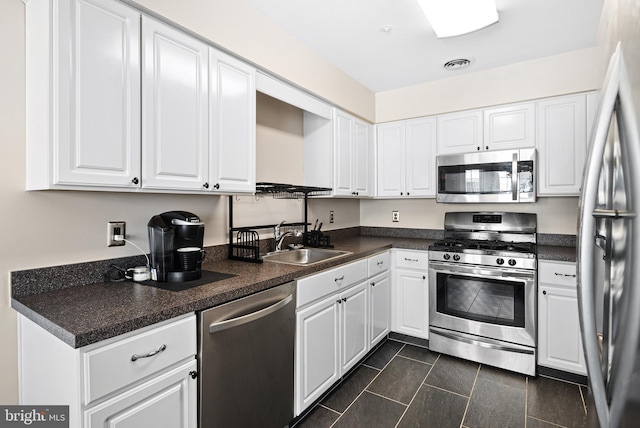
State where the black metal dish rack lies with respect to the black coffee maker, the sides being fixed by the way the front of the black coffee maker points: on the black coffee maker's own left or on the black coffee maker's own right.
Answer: on the black coffee maker's own left

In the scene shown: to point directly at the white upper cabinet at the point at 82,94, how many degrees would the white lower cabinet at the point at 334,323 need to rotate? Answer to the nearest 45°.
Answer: approximately 90° to its right

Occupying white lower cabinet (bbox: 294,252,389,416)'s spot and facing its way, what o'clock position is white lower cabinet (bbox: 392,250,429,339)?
white lower cabinet (bbox: 392,250,429,339) is roughly at 9 o'clock from white lower cabinet (bbox: 294,252,389,416).

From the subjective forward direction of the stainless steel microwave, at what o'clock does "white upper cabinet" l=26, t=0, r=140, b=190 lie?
The white upper cabinet is roughly at 1 o'clock from the stainless steel microwave.

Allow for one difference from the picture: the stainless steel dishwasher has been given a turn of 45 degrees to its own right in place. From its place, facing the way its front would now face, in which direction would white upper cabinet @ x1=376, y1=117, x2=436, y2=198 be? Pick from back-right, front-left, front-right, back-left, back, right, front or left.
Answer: back-left

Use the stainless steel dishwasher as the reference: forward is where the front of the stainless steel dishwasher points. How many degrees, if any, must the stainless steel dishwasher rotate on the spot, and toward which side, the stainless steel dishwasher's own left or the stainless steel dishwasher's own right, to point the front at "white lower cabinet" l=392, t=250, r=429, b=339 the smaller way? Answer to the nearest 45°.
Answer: approximately 90° to the stainless steel dishwasher's own left

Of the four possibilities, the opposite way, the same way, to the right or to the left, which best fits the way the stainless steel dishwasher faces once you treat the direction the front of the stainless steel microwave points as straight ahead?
to the left
